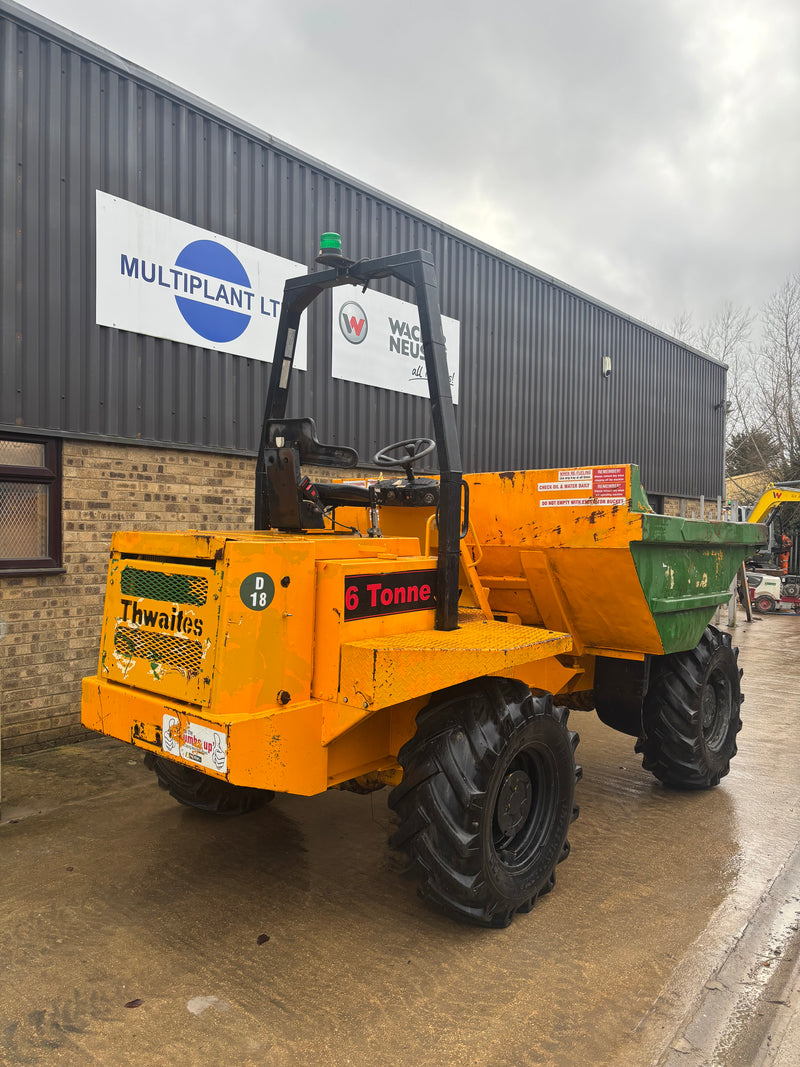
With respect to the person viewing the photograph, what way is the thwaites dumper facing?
facing away from the viewer and to the right of the viewer

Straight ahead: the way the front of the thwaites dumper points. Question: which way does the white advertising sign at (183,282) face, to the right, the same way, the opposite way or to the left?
to the right

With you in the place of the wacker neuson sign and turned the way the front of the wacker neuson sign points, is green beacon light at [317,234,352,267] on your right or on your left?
on your right

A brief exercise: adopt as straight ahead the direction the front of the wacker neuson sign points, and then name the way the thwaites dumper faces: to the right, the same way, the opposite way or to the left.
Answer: to the left

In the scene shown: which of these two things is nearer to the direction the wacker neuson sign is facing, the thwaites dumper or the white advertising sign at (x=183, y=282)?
the thwaites dumper

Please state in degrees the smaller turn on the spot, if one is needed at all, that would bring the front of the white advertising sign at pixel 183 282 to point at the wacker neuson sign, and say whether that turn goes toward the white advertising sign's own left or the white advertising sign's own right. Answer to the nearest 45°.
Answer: approximately 90° to the white advertising sign's own left

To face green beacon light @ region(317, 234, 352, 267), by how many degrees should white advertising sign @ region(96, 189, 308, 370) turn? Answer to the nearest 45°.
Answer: approximately 45° to its right
